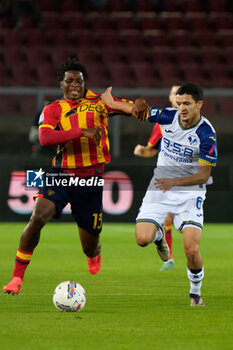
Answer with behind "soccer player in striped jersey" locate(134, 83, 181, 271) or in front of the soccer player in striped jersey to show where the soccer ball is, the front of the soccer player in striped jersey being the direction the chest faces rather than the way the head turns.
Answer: in front

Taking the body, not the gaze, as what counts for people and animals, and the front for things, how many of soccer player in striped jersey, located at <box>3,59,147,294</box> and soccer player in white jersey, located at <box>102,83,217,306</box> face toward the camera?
2

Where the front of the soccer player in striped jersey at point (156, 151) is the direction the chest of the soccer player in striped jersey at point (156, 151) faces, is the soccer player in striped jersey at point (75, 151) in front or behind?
in front

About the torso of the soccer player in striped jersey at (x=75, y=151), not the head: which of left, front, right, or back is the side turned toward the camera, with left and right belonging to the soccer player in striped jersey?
front

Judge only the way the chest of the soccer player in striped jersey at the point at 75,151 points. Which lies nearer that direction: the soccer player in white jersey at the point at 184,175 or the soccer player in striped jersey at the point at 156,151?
the soccer player in white jersey
